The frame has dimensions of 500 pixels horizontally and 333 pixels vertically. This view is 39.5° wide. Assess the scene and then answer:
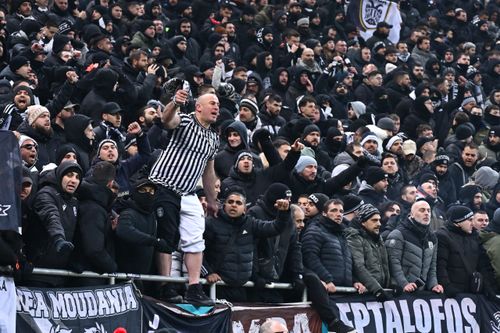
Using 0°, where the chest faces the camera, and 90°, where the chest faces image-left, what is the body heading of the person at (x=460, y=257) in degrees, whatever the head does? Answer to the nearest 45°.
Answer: approximately 315°

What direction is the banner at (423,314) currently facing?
toward the camera

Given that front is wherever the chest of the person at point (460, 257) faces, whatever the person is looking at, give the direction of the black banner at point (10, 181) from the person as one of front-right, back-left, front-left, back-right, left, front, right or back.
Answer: right

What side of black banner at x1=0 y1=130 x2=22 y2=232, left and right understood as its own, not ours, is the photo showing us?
front

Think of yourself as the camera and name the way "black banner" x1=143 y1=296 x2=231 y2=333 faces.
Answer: facing the viewer

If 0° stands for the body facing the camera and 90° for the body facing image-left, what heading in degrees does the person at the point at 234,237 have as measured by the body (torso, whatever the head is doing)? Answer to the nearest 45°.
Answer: approximately 0°

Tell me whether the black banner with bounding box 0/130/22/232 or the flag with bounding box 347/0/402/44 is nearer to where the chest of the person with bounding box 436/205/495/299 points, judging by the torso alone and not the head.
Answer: the black banner

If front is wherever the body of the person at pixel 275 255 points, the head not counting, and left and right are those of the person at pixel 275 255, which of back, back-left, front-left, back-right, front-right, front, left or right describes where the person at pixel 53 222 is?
back-right
